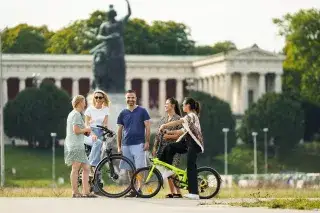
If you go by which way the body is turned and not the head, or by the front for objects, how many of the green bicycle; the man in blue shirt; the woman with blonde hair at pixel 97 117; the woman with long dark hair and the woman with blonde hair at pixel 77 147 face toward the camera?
2

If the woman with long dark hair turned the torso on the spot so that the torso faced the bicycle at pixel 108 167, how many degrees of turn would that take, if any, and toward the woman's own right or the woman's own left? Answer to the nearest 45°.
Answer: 0° — they already face it

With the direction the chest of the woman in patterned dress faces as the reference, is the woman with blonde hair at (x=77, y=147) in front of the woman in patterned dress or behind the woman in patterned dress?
in front

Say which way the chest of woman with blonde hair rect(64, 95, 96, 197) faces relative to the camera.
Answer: to the viewer's right

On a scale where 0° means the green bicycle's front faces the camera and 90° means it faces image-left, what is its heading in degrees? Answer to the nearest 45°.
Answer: approximately 90°

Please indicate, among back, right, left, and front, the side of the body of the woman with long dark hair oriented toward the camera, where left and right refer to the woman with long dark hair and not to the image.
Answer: left

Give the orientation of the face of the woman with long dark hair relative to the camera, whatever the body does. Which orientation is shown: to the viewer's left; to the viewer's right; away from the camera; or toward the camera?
to the viewer's left

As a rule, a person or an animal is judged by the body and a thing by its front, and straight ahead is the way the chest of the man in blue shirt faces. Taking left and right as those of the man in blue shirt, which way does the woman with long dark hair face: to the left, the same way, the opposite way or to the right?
to the right

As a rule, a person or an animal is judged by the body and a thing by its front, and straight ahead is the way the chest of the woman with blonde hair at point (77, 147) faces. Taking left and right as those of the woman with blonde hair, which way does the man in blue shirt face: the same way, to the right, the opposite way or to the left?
to the right

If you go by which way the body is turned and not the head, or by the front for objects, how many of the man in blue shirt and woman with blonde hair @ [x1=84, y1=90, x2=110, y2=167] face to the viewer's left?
0
